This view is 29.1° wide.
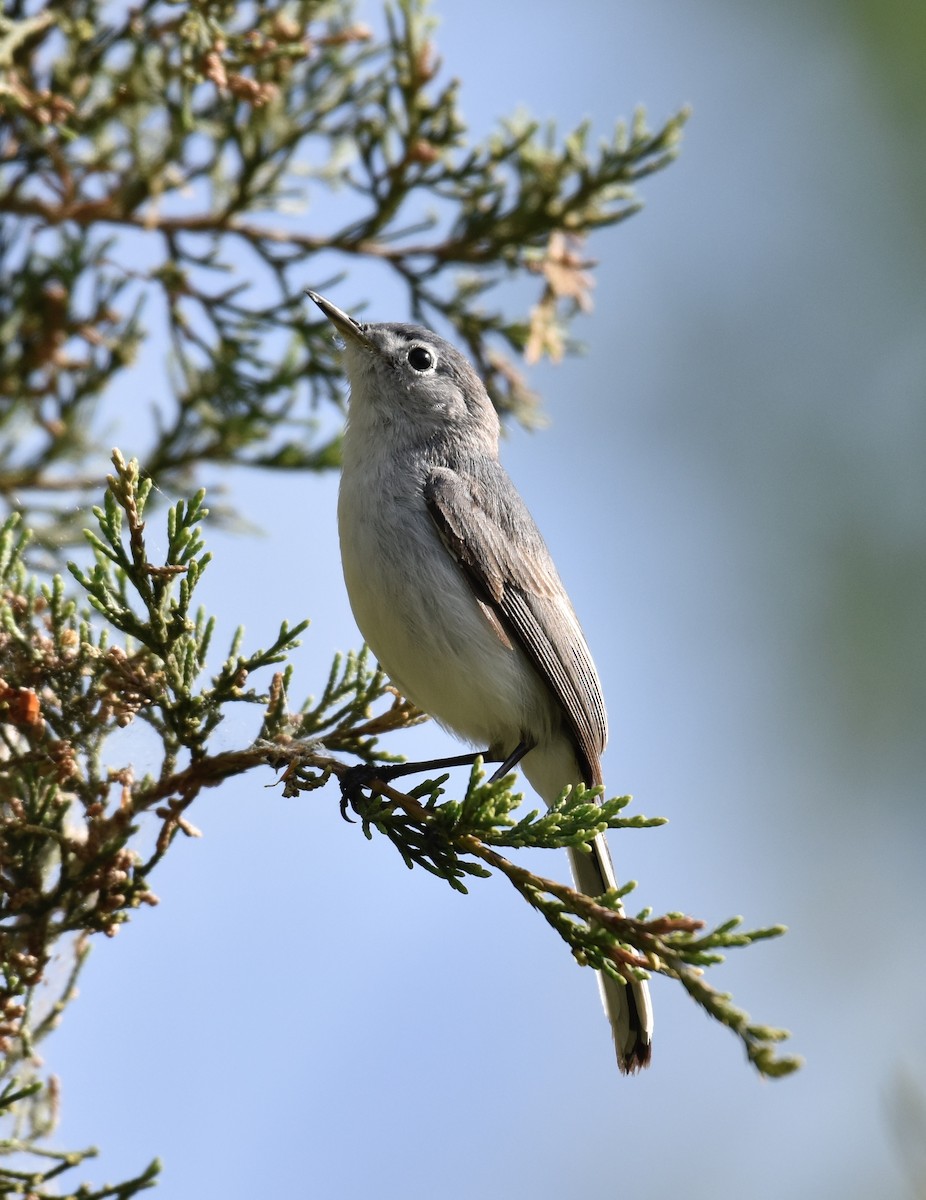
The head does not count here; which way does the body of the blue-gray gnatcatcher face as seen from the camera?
to the viewer's left
